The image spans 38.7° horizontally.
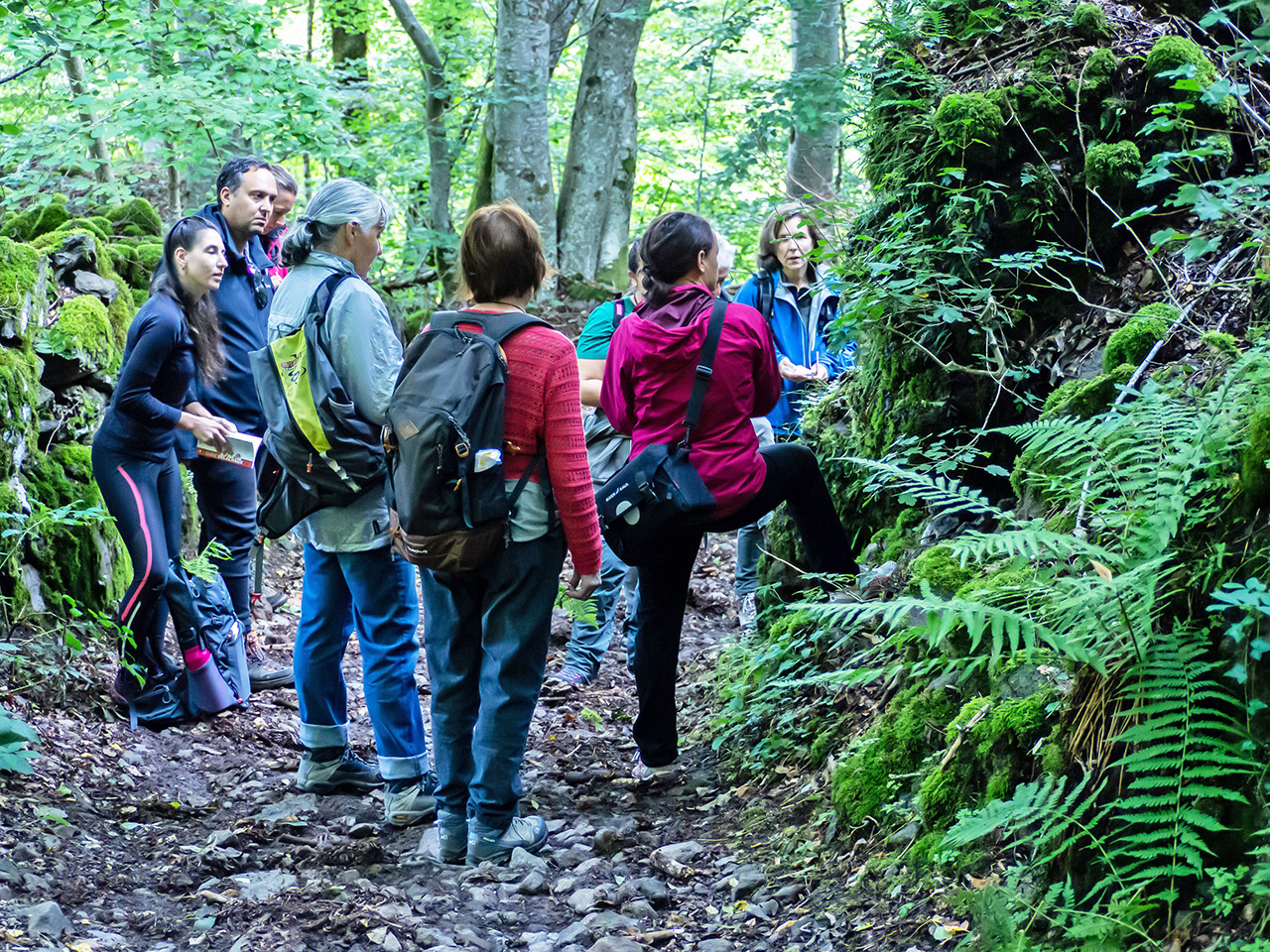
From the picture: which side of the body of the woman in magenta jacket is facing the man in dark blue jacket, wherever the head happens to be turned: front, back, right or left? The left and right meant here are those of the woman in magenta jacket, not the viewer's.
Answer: left

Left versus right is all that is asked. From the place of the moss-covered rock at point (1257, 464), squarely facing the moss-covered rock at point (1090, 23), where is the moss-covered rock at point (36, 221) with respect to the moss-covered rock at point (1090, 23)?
left

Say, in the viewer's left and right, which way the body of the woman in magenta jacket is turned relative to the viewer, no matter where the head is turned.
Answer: facing away from the viewer and to the right of the viewer

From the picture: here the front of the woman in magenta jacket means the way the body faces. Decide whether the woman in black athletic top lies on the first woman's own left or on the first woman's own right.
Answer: on the first woman's own left

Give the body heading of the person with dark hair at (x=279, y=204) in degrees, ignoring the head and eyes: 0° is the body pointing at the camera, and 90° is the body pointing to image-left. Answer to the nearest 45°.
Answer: approximately 315°

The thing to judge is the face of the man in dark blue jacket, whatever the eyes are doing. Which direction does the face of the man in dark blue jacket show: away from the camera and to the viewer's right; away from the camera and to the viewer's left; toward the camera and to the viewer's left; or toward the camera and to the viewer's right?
toward the camera and to the viewer's right

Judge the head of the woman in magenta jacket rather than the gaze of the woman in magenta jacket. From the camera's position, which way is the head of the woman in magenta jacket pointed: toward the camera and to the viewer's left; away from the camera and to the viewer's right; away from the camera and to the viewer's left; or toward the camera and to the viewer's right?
away from the camera and to the viewer's right

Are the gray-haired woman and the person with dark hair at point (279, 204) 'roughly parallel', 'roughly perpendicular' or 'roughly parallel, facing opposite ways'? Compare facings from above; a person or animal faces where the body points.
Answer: roughly perpendicular

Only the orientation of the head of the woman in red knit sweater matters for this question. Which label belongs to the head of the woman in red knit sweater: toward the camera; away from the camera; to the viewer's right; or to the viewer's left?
away from the camera

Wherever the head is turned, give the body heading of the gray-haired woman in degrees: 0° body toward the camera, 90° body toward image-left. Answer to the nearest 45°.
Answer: approximately 225°

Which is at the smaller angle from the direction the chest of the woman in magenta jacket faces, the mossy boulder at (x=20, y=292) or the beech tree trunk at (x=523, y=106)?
the beech tree trunk

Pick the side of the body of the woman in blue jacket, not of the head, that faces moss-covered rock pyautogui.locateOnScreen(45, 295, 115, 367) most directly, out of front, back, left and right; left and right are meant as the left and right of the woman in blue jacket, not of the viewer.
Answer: right
